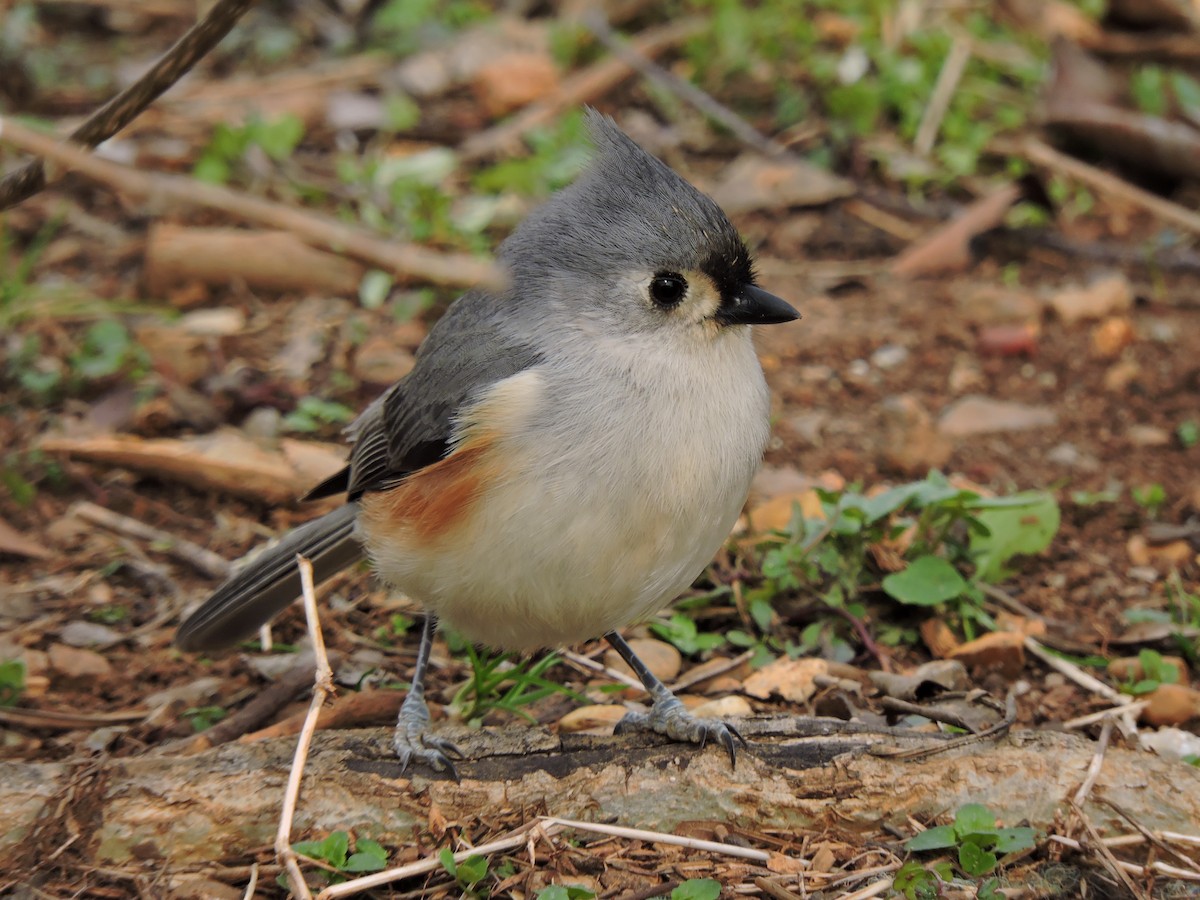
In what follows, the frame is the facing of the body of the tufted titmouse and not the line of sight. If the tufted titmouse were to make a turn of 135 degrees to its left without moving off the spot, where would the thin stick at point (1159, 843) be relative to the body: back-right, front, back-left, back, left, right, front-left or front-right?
back-right

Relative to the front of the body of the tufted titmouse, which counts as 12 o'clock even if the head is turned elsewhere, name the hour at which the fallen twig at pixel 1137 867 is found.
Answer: The fallen twig is roughly at 12 o'clock from the tufted titmouse.

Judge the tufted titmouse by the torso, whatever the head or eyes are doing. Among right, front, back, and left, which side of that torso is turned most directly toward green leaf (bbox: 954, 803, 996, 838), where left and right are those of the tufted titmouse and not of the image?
front

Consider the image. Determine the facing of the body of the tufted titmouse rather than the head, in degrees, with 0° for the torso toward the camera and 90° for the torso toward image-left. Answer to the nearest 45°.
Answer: approximately 315°

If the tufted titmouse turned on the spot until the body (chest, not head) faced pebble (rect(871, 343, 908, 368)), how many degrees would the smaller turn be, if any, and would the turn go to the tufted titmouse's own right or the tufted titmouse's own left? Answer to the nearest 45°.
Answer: approximately 90° to the tufted titmouse's own left

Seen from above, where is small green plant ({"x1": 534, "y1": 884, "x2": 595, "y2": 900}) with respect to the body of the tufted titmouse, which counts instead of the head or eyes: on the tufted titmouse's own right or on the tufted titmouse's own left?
on the tufted titmouse's own right

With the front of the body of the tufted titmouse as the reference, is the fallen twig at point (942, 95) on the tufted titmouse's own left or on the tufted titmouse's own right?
on the tufted titmouse's own left

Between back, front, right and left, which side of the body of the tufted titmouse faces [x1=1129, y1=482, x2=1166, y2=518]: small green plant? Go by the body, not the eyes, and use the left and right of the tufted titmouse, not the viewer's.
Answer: left

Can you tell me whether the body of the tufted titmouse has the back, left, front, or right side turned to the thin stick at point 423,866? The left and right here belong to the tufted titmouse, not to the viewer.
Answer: right

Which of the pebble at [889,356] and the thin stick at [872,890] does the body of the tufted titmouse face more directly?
the thin stick

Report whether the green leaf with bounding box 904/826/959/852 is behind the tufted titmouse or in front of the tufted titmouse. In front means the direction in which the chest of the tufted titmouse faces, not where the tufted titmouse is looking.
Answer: in front

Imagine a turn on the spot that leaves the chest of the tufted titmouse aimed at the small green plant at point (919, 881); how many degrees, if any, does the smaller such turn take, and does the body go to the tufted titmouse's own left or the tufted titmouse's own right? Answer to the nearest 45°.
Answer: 0° — it already faces it

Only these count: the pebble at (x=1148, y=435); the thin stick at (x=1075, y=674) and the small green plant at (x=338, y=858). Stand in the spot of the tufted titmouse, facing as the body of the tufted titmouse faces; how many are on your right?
1

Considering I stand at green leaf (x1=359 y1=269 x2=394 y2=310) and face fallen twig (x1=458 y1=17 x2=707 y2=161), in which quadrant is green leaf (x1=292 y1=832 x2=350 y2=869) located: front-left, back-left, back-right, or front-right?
back-right

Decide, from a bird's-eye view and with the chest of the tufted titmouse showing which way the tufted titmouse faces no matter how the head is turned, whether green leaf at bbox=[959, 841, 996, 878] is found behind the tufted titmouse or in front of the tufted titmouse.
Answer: in front
